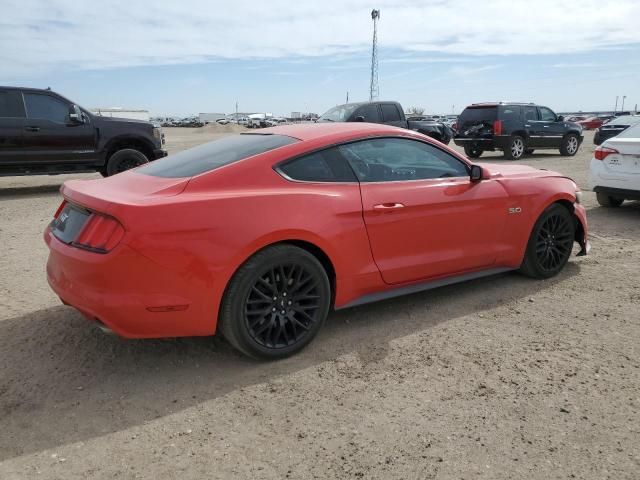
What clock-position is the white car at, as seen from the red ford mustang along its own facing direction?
The white car is roughly at 12 o'clock from the red ford mustang.

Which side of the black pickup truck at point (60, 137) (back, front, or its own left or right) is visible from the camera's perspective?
right

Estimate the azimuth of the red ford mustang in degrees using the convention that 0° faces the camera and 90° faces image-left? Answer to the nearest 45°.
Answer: approximately 225°

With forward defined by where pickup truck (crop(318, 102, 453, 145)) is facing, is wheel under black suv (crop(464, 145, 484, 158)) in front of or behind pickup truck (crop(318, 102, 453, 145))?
behind

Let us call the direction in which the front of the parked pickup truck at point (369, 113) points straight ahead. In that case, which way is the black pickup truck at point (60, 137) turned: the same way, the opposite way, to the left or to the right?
the opposite way

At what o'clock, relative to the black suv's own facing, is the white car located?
The white car is roughly at 4 o'clock from the black suv.

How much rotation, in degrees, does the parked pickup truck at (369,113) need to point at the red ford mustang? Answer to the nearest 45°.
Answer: approximately 45° to its left

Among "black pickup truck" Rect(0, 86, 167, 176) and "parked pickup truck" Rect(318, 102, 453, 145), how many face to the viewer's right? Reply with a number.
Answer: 1

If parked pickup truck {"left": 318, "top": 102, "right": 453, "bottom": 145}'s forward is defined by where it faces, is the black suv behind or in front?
behind

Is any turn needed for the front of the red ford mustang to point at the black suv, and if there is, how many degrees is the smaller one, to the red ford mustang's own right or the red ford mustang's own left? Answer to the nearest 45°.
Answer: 0° — it already faces it

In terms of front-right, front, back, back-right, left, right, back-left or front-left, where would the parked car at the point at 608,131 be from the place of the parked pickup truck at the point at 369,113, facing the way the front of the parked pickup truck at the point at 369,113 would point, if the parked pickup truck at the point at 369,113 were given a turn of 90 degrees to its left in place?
left

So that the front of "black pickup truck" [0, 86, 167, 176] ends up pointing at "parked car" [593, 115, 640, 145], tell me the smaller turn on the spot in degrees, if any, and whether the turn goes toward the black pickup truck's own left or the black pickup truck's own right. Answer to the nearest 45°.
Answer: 0° — it already faces it

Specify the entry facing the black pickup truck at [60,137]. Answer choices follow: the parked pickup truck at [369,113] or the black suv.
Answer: the parked pickup truck

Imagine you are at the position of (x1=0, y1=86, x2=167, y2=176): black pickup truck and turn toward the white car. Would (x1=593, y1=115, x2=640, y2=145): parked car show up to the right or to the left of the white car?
left

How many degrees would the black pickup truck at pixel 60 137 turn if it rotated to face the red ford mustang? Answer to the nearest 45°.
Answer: approximately 90° to its right
